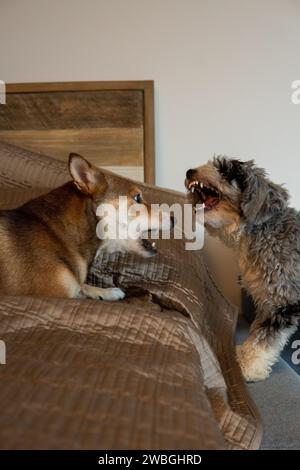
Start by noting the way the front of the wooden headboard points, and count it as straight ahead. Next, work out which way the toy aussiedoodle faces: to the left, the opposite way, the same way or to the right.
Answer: to the right

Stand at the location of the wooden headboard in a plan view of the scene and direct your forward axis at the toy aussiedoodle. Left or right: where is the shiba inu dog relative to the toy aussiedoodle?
right

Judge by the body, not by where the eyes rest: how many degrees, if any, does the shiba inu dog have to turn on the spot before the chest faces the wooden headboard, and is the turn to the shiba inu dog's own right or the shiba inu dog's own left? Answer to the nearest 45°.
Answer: approximately 90° to the shiba inu dog's own left

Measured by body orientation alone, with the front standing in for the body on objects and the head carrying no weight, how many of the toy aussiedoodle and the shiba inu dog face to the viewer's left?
1

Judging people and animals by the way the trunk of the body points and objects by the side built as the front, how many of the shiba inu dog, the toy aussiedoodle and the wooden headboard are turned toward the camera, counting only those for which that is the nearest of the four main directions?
1

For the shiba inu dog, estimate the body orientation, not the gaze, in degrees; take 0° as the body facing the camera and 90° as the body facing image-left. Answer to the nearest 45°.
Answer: approximately 270°

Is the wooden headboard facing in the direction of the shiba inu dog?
yes

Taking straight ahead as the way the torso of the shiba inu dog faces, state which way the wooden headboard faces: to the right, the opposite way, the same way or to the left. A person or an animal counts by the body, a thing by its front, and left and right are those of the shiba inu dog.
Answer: to the right

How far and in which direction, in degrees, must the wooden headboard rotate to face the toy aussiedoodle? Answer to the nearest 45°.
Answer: approximately 45° to its left

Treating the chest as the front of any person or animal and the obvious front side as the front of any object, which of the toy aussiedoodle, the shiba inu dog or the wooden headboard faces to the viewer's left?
the toy aussiedoodle

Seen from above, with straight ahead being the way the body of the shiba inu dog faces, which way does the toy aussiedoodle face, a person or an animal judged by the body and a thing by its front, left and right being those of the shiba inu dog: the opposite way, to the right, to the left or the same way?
the opposite way

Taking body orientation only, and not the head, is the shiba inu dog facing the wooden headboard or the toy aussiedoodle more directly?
the toy aussiedoodle

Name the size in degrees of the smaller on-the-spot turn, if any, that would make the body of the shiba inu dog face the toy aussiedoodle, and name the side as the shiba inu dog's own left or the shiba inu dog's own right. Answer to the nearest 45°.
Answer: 0° — it already faces it

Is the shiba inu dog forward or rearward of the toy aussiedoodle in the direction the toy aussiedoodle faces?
forward

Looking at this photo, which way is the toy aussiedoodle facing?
to the viewer's left

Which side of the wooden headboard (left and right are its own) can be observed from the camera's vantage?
front
